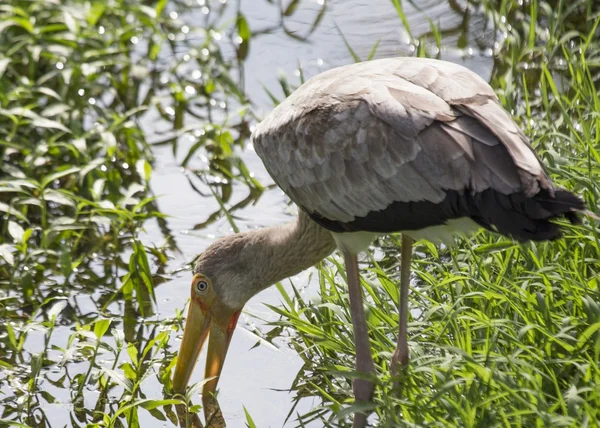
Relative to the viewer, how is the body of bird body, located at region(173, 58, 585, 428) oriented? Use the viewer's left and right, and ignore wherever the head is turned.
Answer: facing to the left of the viewer

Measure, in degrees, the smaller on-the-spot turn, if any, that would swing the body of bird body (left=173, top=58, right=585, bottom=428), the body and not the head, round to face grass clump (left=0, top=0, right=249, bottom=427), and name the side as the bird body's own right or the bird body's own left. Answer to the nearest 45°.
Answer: approximately 45° to the bird body's own right
